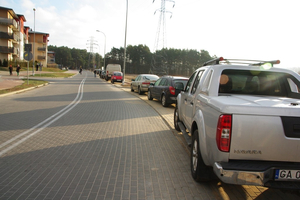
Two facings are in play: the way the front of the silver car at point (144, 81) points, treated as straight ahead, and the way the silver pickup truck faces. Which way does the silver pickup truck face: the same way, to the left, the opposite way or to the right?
the same way

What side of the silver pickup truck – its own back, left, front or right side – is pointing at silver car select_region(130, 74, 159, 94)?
front

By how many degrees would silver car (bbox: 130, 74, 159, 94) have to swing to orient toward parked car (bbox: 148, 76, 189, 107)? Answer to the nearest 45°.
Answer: approximately 135° to its left

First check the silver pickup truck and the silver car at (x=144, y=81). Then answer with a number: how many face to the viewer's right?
0

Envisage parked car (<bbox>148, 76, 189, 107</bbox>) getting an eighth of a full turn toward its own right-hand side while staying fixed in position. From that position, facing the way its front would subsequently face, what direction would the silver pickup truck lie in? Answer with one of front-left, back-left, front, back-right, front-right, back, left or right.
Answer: back

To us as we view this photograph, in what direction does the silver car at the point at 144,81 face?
facing away from the viewer and to the left of the viewer

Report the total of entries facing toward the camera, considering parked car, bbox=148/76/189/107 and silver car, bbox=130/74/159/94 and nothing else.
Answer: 0

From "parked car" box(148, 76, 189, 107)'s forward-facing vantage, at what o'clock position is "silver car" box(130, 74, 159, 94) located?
The silver car is roughly at 1 o'clock from the parked car.

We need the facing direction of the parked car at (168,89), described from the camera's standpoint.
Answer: facing away from the viewer and to the left of the viewer

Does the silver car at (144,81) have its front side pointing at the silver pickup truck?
no

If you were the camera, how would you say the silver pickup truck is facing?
facing away from the viewer and to the left of the viewer
